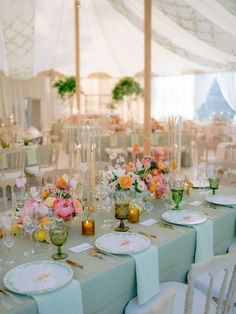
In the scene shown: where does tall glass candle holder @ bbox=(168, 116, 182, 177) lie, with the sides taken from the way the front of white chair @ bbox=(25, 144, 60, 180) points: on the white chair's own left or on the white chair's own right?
on the white chair's own left

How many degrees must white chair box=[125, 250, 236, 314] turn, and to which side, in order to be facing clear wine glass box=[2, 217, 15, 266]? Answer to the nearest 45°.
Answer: approximately 45° to its left

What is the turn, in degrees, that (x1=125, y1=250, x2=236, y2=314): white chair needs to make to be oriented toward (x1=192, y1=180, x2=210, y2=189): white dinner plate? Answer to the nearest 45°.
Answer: approximately 45° to its right

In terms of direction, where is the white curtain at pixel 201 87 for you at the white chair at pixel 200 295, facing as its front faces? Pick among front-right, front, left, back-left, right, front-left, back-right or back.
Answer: front-right

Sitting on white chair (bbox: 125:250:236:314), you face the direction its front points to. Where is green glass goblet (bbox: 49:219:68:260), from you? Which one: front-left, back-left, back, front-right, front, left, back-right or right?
front-left

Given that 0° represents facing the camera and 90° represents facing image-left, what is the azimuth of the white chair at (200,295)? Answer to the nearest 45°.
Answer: approximately 135°

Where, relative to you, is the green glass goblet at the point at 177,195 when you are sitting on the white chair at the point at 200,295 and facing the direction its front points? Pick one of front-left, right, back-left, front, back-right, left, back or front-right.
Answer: front-right

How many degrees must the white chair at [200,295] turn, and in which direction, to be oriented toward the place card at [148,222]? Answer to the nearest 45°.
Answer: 0° — it already faces it

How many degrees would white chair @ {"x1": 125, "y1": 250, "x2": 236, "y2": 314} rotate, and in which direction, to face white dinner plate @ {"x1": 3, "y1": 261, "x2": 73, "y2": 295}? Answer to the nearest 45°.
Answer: approximately 45° to its left

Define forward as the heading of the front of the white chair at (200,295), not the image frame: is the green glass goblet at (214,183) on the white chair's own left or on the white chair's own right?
on the white chair's own right

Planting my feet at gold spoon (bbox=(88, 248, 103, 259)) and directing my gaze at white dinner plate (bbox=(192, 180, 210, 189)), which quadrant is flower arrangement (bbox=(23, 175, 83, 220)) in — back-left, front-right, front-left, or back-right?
front-left

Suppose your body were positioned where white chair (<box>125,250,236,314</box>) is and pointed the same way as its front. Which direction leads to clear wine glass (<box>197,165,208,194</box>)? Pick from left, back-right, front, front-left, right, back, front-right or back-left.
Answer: front-right
